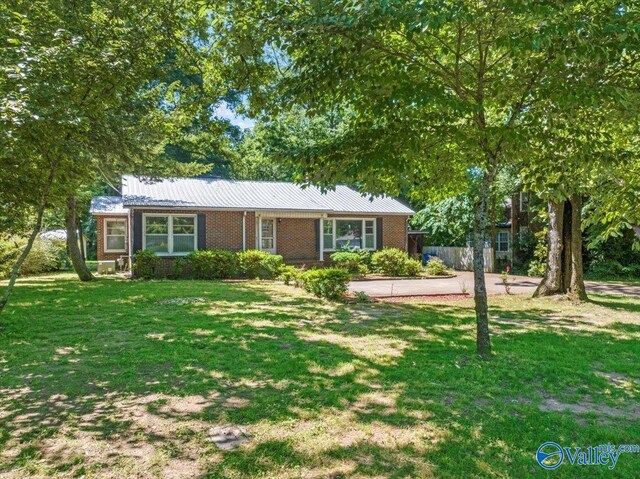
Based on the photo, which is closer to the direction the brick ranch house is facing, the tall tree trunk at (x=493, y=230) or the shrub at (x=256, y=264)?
the shrub

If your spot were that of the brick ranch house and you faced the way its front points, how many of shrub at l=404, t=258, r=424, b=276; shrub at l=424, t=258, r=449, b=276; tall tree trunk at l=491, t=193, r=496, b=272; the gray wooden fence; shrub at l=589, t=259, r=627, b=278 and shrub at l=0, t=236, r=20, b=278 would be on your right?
1

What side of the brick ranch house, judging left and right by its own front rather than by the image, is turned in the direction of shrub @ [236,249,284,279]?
front

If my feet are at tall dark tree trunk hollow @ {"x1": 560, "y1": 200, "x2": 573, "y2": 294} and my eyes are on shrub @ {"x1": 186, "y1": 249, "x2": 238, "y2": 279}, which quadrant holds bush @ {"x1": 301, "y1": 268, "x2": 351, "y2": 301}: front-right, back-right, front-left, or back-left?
front-left

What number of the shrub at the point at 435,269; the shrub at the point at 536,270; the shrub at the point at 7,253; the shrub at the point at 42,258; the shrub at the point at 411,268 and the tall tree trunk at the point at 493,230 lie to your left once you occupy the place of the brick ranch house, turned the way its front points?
4

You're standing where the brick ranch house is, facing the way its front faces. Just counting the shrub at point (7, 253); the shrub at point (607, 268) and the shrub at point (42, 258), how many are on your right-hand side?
2

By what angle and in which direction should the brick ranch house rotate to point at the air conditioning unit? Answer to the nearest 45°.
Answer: approximately 90° to its right

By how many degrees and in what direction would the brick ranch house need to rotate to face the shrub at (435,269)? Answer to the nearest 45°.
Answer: approximately 90° to its left

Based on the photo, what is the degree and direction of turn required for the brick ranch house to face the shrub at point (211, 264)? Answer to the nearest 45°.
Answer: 0° — it already faces it

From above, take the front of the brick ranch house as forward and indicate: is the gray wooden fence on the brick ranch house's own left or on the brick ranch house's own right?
on the brick ranch house's own left

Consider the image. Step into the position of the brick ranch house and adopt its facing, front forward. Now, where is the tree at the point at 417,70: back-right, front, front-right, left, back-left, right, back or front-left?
front

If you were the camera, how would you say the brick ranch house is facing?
facing the viewer

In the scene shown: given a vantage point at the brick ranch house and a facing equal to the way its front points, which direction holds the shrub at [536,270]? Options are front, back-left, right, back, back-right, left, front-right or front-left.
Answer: left

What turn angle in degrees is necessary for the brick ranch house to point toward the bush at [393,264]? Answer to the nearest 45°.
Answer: approximately 90° to its left

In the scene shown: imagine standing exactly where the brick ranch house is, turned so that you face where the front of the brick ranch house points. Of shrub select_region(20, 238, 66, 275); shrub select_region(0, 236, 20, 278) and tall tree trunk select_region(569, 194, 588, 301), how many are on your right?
2

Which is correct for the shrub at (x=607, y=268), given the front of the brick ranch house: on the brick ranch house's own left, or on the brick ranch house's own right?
on the brick ranch house's own left

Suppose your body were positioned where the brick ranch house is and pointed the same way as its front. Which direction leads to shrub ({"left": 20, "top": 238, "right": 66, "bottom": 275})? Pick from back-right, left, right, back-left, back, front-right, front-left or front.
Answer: right
